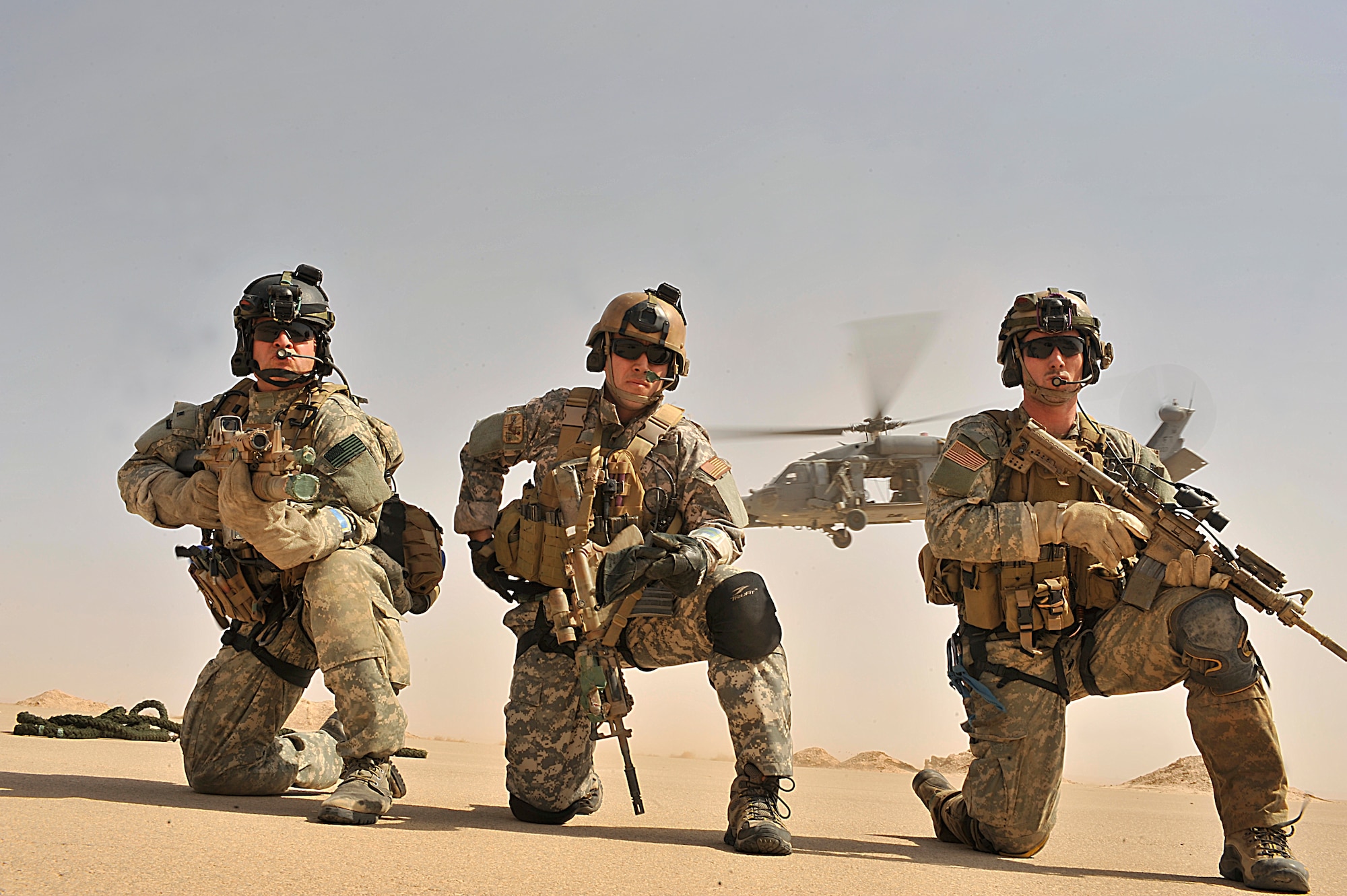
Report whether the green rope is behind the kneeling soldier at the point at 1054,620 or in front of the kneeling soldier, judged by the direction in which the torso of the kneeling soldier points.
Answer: behind

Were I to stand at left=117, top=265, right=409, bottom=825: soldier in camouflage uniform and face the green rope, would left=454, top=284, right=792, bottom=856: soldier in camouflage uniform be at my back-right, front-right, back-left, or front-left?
back-right

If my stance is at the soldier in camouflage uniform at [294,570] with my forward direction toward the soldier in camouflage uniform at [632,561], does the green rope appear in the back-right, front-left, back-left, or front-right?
back-left

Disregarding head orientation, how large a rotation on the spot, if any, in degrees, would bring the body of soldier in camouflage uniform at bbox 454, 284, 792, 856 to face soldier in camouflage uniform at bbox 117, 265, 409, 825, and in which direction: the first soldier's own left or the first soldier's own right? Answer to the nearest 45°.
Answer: approximately 90° to the first soldier's own right

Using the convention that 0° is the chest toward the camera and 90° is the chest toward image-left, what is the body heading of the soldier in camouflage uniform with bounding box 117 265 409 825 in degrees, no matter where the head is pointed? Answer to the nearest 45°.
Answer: approximately 45°

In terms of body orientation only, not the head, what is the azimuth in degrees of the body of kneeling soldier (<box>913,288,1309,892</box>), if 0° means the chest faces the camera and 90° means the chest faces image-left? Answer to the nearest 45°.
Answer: approximately 315°

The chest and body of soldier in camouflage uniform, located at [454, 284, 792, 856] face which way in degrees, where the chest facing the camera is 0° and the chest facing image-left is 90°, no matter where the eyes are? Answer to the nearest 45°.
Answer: approximately 0°

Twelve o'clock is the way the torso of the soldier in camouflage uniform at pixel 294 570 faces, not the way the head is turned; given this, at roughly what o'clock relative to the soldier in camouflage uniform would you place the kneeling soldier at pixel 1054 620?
The kneeling soldier is roughly at 8 o'clock from the soldier in camouflage uniform.

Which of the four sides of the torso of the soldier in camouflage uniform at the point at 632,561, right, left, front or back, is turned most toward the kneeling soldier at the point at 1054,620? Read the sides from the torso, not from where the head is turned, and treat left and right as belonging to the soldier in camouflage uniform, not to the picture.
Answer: left

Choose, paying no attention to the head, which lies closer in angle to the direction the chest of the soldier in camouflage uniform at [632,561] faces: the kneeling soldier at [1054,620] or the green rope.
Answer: the kneeling soldier

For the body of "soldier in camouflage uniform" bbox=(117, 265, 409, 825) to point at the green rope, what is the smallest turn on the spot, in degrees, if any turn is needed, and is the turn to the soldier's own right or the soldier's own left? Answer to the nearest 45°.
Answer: approximately 135° to the soldier's own right
